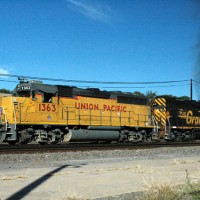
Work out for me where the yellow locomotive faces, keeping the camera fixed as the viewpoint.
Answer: facing the viewer and to the left of the viewer
